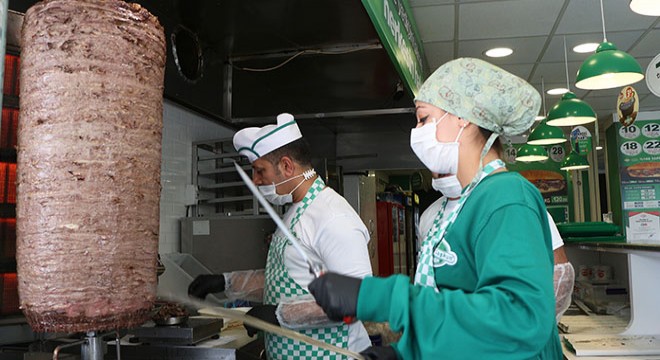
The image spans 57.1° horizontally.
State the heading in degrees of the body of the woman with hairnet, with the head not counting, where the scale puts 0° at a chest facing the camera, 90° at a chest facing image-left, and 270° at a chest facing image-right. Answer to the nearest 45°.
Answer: approximately 90°

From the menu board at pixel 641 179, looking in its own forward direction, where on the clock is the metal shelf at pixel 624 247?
The metal shelf is roughly at 12 o'clock from the menu board.

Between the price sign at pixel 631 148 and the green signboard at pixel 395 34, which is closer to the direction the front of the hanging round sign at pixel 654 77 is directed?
the green signboard

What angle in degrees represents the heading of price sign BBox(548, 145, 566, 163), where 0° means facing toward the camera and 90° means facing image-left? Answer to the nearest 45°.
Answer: approximately 0°

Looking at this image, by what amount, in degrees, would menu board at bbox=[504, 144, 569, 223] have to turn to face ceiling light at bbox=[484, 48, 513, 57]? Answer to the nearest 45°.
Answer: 0° — it already faces it

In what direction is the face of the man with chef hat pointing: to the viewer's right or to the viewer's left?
to the viewer's left

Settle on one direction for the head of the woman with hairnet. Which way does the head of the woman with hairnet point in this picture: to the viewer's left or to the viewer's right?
to the viewer's left
